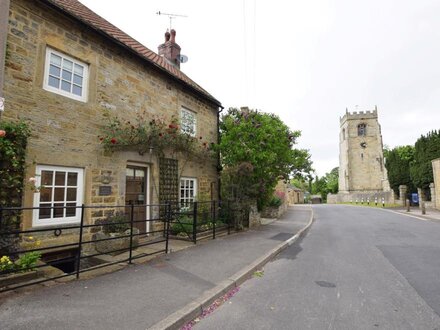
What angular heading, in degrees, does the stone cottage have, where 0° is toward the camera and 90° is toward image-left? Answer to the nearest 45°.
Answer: approximately 315°

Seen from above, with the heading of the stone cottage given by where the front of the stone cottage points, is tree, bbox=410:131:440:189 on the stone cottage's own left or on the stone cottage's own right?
on the stone cottage's own left

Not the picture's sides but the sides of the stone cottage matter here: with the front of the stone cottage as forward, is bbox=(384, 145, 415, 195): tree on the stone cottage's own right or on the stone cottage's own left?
on the stone cottage's own left

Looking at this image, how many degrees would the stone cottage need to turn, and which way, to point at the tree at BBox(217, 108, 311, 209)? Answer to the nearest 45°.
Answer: approximately 45° to its left
